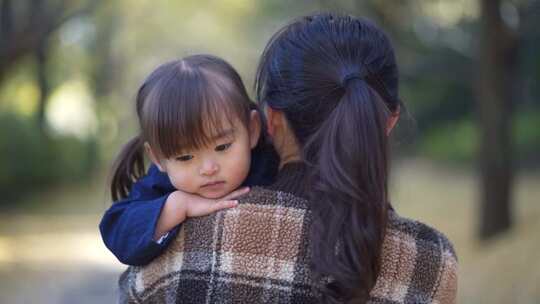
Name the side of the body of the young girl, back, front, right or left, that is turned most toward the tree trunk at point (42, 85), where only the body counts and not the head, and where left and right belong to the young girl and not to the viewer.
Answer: back

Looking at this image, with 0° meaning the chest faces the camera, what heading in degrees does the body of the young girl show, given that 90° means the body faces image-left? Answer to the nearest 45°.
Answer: approximately 0°
